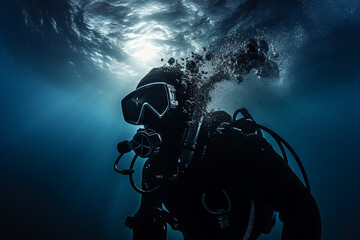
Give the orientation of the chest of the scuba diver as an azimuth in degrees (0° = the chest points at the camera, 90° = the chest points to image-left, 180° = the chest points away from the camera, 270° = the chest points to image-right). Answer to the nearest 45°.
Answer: approximately 45°
